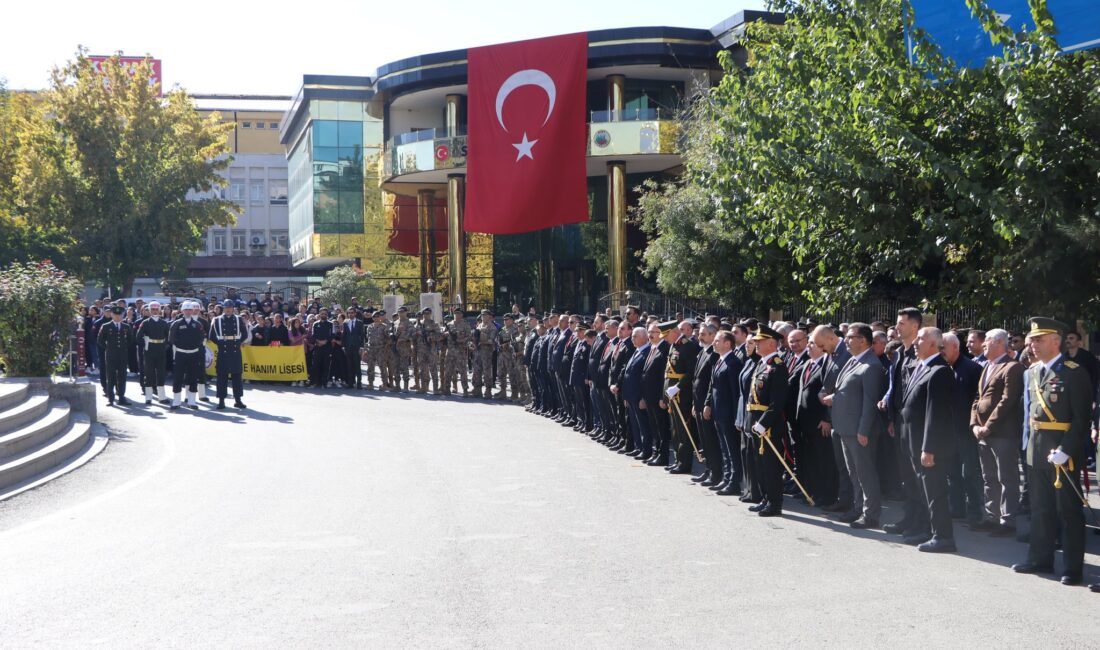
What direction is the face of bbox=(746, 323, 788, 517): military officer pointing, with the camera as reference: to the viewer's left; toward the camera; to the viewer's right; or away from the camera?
to the viewer's left

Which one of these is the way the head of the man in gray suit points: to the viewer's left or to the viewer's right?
to the viewer's left

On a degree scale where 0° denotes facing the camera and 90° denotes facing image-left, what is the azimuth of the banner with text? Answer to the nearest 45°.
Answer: approximately 0°

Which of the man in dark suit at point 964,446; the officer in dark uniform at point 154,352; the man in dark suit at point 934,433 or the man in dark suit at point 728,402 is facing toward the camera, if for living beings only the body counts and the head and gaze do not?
the officer in dark uniform

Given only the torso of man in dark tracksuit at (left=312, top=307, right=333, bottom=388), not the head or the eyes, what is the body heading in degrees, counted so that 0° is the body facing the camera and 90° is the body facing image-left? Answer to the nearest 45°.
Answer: approximately 0°

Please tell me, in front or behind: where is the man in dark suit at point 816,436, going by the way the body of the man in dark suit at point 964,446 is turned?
in front

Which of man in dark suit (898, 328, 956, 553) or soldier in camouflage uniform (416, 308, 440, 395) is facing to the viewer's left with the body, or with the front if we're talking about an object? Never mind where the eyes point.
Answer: the man in dark suit
